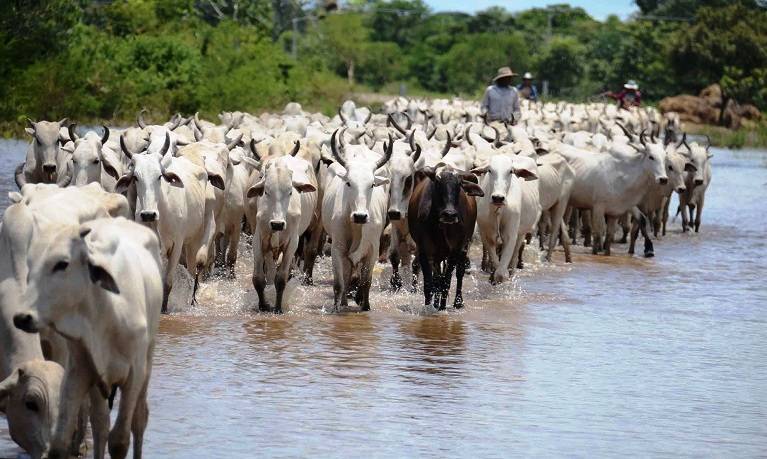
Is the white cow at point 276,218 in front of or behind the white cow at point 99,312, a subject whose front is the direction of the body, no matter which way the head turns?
behind

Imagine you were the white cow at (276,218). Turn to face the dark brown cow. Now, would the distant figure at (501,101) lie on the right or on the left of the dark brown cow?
left

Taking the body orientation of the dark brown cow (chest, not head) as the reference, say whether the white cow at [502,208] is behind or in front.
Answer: behind

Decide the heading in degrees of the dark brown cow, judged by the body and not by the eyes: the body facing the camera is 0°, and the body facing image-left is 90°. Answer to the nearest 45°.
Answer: approximately 0°

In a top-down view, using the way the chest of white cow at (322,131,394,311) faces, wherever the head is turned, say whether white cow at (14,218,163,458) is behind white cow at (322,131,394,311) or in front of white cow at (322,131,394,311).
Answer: in front
